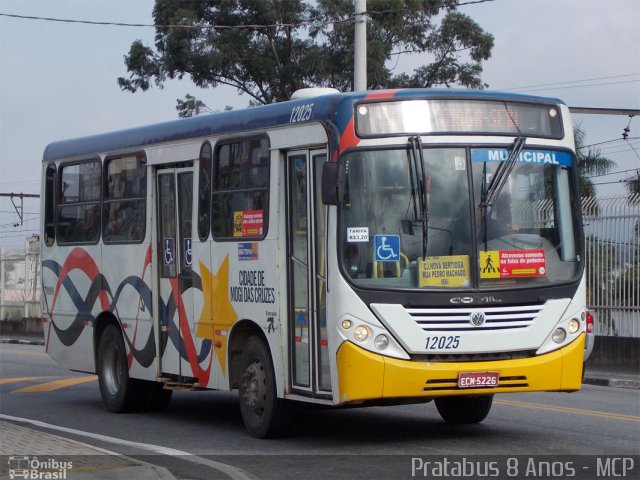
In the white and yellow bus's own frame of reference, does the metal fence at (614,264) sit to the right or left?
on its left

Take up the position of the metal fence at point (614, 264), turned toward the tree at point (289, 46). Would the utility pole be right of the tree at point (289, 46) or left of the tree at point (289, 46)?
left

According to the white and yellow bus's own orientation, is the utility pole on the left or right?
on its left

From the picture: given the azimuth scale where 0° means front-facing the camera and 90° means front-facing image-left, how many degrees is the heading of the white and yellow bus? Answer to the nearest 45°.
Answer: approximately 315°

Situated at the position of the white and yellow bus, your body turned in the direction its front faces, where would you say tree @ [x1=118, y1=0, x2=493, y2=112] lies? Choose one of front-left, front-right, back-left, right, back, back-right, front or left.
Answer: back-left
